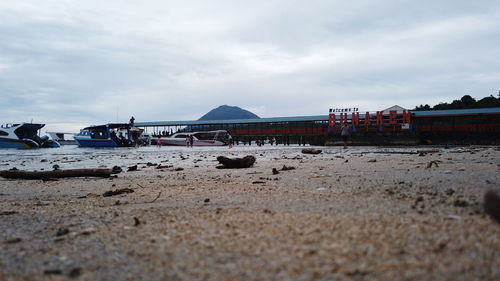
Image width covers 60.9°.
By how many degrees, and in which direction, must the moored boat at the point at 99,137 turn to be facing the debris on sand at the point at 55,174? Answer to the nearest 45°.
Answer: approximately 90° to its left

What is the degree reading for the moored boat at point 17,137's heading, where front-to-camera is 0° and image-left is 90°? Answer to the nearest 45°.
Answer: approximately 90°

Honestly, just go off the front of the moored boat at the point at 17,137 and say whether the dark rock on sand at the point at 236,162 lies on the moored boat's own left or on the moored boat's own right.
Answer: on the moored boat's own left

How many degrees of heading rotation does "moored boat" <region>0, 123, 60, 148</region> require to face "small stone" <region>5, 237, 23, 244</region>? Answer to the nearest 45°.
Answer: approximately 90° to its left

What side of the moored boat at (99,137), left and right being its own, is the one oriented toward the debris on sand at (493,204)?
left

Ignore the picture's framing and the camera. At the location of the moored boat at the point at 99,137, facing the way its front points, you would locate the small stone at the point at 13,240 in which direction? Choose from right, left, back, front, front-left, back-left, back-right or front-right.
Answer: left

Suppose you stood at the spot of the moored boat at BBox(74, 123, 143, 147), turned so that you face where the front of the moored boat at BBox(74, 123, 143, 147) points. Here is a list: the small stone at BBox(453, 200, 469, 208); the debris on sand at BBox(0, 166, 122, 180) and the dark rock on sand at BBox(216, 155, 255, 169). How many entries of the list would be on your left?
3

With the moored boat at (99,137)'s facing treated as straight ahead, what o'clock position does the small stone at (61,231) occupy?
The small stone is roughly at 9 o'clock from the moored boat.

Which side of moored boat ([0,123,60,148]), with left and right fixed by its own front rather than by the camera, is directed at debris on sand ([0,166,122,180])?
left

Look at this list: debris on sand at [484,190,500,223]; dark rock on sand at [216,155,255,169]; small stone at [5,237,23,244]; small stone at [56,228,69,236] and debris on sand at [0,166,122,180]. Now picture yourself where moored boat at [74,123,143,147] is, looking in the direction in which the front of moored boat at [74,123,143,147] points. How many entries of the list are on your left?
5

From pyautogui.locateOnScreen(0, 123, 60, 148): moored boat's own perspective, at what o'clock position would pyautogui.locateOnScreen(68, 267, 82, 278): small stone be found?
The small stone is roughly at 9 o'clock from the moored boat.

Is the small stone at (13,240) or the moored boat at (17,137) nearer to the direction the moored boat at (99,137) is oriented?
the moored boat

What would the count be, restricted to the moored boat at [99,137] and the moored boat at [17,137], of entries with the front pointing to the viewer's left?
2

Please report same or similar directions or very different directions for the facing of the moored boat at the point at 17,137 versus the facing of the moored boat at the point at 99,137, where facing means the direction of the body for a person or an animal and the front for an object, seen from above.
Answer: same or similar directions

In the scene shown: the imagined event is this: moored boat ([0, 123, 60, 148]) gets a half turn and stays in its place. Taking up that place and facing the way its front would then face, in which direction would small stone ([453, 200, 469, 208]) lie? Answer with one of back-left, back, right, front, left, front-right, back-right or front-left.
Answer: right

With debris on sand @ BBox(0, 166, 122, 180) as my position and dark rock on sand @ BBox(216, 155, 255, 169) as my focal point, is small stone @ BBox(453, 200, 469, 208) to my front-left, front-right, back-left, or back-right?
front-right

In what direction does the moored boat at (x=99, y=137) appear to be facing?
to the viewer's left

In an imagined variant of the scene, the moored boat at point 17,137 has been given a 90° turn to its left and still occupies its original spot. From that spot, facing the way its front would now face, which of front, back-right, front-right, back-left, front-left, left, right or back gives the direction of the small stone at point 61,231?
front

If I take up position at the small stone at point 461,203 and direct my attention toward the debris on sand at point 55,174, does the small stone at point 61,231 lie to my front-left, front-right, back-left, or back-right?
front-left
